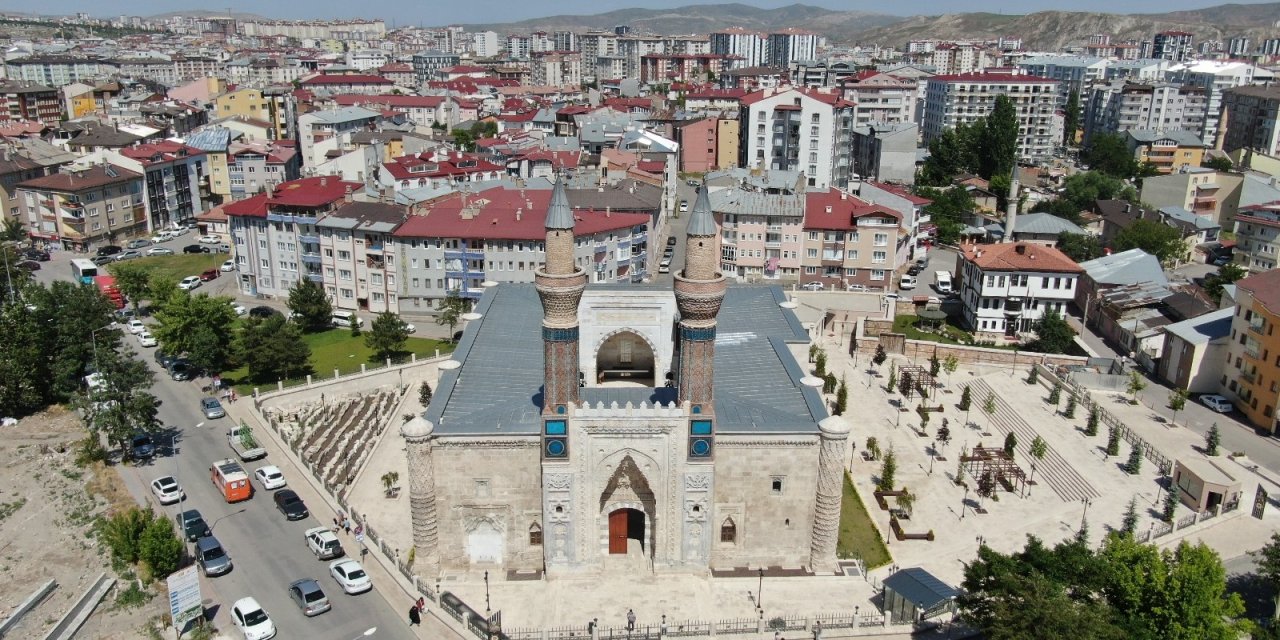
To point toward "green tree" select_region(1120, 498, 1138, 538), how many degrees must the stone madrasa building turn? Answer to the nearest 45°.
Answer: approximately 90° to its left

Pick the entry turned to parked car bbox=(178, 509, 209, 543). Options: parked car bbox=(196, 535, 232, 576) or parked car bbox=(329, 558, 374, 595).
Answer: parked car bbox=(329, 558, 374, 595)

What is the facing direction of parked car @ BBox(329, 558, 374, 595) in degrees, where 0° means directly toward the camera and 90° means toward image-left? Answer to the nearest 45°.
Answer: approximately 135°

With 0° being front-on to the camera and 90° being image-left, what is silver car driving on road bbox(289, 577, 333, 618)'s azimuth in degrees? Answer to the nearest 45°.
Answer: approximately 135°

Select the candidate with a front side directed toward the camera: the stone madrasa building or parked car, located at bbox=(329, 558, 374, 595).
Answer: the stone madrasa building

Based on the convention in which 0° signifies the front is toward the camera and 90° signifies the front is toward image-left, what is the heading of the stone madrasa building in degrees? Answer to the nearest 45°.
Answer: approximately 0°

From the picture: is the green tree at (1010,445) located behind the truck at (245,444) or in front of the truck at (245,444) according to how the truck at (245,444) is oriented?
behind

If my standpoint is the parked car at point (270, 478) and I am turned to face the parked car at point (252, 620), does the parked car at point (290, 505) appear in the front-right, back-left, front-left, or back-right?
front-left

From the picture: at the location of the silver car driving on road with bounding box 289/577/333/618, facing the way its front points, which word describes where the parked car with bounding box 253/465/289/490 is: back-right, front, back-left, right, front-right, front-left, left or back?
front-right

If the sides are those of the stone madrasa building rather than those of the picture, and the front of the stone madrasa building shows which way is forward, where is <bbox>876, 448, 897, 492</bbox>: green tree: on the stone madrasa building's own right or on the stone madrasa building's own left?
on the stone madrasa building's own left

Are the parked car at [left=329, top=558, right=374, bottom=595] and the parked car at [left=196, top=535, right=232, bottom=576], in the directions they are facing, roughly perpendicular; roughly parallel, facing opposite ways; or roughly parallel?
roughly parallel, facing opposite ways

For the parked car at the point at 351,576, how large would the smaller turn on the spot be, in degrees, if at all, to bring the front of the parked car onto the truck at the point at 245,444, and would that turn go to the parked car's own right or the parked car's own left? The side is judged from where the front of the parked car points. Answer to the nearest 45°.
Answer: approximately 45° to the parked car's own right
